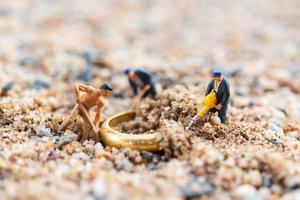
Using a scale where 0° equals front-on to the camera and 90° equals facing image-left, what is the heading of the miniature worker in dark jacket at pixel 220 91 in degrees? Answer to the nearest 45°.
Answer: approximately 45°

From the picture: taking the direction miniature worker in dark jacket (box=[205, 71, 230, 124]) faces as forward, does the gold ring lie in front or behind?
in front

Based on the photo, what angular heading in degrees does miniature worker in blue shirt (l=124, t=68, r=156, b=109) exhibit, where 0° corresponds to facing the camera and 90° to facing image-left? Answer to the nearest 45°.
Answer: approximately 45°

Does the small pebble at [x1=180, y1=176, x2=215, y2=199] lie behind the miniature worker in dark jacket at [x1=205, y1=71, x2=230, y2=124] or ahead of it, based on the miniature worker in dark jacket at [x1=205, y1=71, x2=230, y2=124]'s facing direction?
ahead

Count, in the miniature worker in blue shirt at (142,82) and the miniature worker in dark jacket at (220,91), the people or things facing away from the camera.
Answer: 0

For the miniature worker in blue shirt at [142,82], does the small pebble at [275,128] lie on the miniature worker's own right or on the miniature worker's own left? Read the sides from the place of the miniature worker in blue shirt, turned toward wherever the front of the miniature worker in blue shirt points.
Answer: on the miniature worker's own left

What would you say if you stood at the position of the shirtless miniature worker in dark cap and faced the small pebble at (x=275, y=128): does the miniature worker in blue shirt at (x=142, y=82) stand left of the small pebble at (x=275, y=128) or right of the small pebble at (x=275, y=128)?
left

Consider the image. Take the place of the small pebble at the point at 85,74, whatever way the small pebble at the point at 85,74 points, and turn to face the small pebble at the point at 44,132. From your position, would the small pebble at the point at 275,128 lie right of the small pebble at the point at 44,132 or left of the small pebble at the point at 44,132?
left

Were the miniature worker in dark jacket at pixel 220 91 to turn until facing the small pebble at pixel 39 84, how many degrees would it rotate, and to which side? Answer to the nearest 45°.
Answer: approximately 90° to its right
